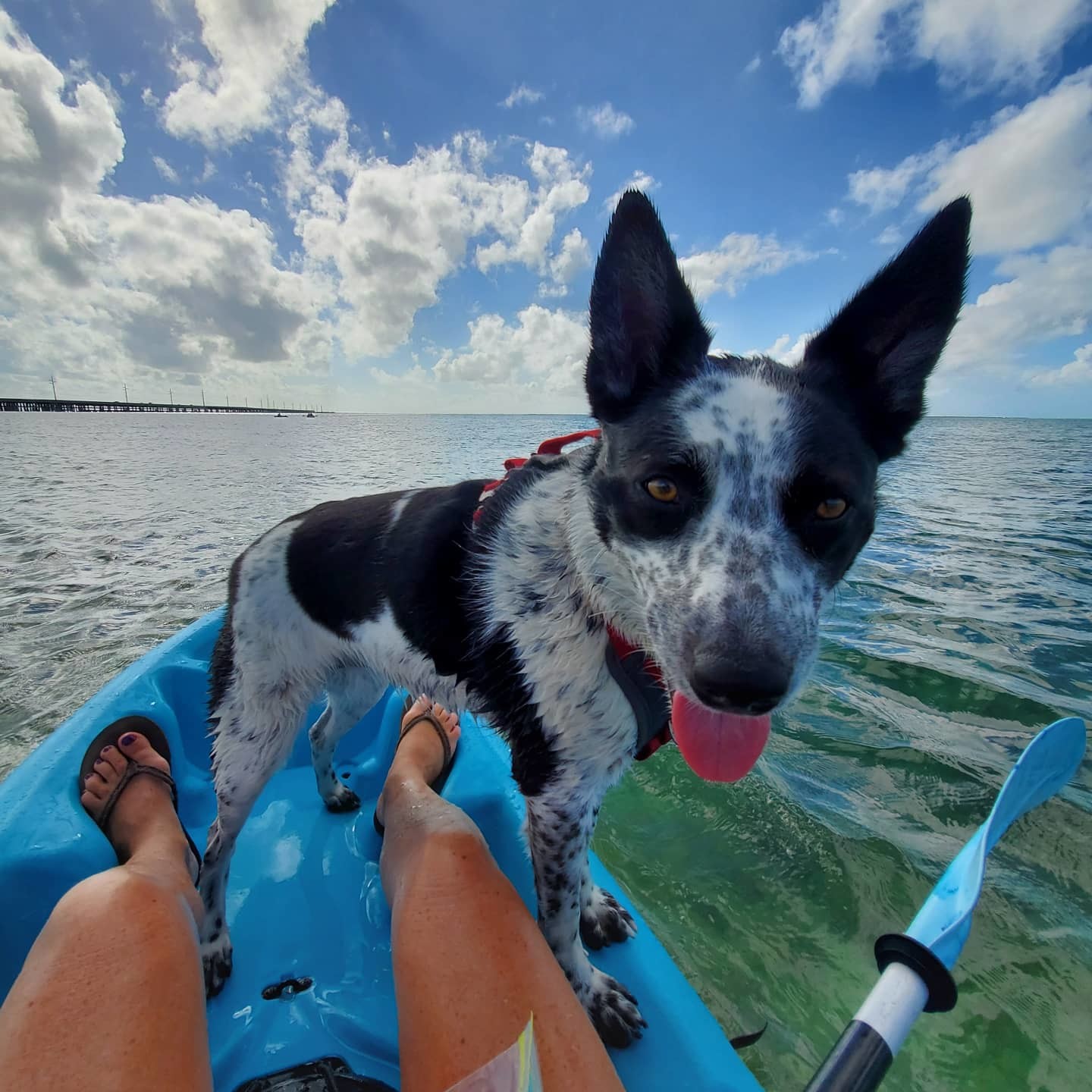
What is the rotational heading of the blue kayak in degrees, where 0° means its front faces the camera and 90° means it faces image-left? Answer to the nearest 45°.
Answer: approximately 180°

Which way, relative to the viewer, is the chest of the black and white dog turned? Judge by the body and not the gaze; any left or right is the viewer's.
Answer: facing the viewer and to the right of the viewer
